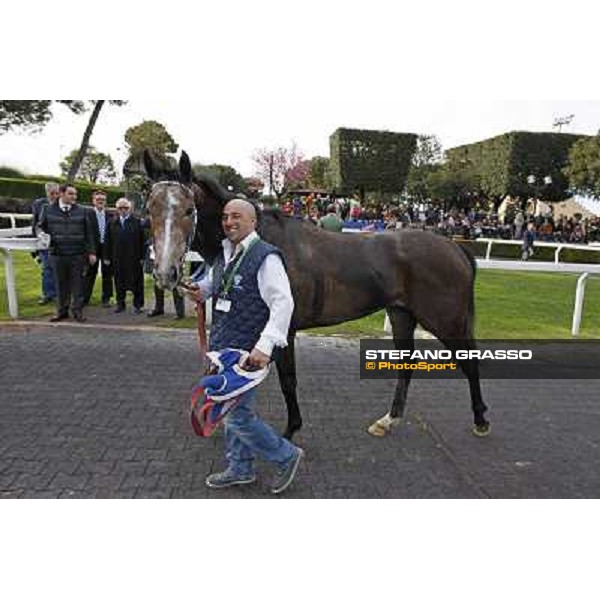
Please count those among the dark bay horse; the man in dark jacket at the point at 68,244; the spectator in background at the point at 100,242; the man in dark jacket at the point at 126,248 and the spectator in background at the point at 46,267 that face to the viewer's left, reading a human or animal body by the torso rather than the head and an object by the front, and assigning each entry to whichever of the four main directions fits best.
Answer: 1

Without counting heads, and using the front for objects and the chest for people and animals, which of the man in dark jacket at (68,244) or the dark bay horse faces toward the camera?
the man in dark jacket

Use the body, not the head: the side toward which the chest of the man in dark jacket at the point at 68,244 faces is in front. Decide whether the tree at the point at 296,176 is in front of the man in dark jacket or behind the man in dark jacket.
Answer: behind

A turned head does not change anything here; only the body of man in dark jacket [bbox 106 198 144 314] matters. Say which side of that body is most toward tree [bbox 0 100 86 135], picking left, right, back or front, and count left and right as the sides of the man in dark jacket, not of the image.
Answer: back

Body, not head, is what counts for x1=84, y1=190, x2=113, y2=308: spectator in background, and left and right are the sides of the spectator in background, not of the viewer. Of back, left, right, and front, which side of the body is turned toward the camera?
front

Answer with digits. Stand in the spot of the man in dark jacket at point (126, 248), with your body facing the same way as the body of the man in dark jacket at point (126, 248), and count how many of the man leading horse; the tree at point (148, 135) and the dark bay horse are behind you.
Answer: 1

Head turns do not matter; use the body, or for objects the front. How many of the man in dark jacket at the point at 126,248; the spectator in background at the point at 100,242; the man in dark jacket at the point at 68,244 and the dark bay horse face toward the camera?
3

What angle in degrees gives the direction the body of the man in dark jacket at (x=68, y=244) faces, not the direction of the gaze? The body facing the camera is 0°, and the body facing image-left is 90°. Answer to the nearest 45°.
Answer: approximately 0°

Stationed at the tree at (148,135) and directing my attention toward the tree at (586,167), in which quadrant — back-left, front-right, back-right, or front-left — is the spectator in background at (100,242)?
back-right

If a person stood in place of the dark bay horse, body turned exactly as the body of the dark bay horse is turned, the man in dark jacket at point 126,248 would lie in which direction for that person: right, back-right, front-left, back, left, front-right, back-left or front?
front-right

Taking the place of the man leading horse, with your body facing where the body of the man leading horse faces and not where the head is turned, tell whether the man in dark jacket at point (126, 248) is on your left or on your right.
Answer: on your right

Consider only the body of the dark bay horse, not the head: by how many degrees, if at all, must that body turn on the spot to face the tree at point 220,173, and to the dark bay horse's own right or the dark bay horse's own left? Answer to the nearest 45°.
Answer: approximately 45° to the dark bay horse's own right

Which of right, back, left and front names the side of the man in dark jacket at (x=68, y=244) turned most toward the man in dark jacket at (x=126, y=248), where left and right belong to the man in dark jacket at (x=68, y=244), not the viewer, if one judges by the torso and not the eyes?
left

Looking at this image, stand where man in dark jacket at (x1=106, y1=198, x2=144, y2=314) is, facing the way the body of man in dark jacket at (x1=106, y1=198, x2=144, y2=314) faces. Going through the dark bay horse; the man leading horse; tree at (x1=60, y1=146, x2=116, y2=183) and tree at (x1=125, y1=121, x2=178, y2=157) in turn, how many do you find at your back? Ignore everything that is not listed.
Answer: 2
